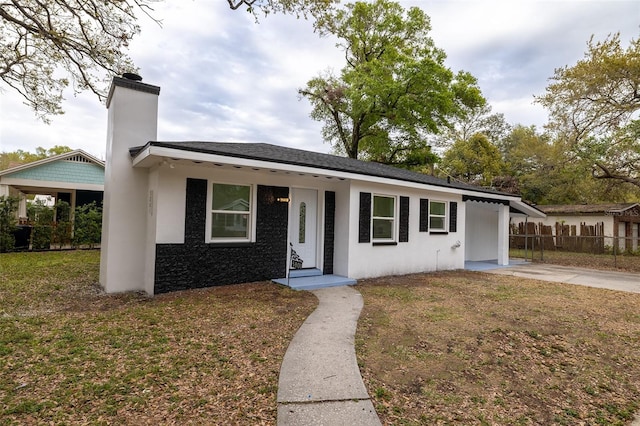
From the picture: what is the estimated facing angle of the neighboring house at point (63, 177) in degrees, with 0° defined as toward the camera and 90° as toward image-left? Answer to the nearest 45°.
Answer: approximately 0°

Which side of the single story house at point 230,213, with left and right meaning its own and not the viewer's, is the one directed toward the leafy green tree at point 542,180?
left

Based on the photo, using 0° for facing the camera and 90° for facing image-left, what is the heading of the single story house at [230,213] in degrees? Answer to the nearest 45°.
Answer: approximately 315°
